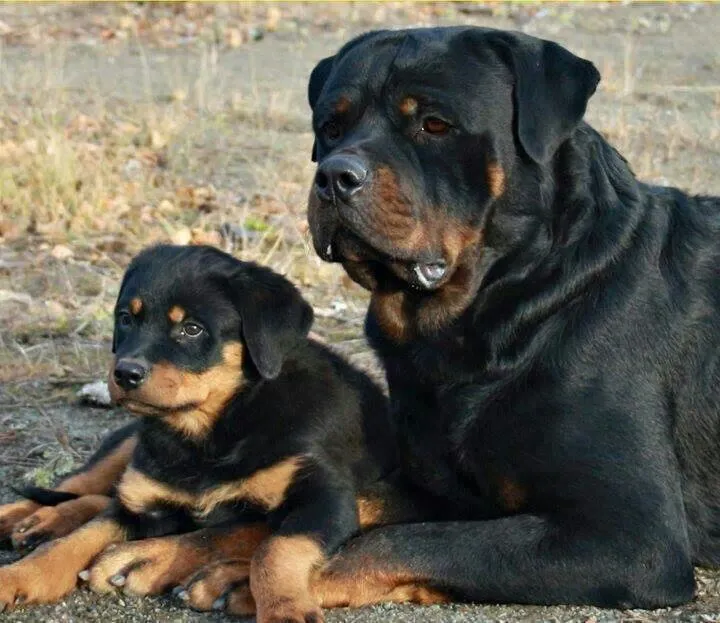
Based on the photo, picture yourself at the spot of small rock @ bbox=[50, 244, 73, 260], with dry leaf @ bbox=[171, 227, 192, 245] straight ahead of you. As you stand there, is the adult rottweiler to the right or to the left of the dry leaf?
right

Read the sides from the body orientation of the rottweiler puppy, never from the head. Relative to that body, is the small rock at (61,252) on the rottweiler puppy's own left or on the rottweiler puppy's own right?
on the rottweiler puppy's own right

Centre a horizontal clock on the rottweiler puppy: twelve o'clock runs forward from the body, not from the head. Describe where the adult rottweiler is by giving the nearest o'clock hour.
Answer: The adult rottweiler is roughly at 8 o'clock from the rottweiler puppy.

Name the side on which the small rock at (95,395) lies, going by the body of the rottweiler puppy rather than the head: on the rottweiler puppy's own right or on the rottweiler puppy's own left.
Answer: on the rottweiler puppy's own right

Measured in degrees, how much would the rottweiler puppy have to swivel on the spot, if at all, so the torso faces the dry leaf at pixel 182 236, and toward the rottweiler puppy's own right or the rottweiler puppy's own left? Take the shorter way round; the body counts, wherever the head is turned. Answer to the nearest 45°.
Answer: approximately 135° to the rottweiler puppy's own right

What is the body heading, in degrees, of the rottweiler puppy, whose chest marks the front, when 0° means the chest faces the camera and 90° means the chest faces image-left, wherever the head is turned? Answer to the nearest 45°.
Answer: approximately 45°
